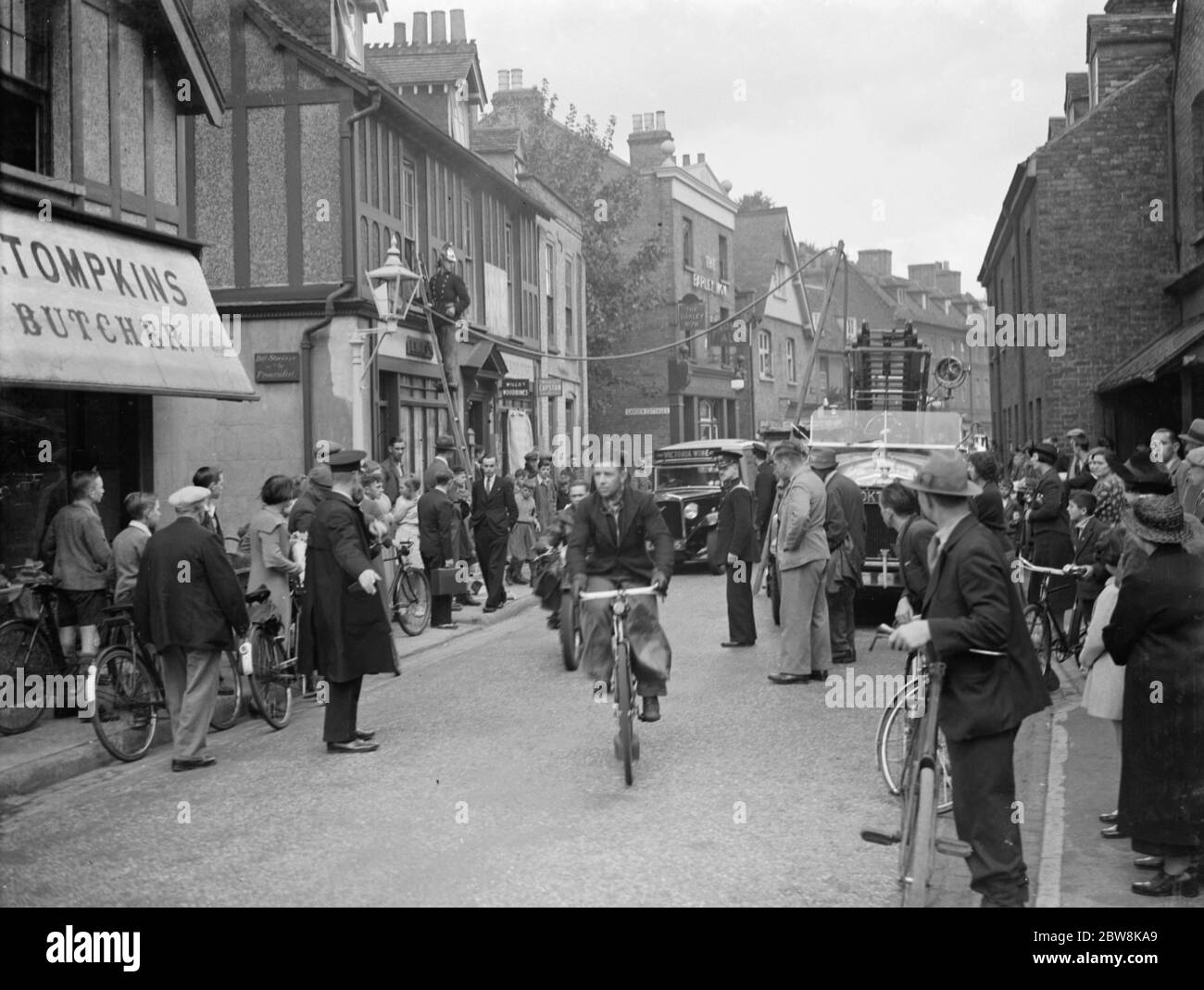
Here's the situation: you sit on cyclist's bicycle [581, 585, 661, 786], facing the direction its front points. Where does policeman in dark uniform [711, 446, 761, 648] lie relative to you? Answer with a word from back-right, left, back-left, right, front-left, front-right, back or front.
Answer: back

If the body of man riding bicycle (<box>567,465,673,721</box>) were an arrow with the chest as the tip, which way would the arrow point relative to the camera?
toward the camera

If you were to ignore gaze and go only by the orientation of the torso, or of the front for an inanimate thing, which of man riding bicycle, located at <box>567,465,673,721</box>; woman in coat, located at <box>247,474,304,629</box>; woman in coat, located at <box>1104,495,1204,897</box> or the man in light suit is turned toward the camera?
the man riding bicycle

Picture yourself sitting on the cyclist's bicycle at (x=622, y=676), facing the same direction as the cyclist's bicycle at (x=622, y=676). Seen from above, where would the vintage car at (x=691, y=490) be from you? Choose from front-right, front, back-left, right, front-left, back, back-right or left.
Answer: back

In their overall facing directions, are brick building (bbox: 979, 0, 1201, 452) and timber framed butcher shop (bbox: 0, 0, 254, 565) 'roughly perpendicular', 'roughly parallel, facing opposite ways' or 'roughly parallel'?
roughly parallel, facing opposite ways

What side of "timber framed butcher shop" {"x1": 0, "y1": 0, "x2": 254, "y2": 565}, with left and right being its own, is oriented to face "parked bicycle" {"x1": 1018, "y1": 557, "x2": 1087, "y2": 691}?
front

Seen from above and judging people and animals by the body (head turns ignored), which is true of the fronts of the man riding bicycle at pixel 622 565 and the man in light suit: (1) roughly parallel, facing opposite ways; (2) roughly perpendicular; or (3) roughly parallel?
roughly perpendicular

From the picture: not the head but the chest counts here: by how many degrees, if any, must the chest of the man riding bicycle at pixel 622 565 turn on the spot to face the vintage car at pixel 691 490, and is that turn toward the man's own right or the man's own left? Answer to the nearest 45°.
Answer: approximately 180°

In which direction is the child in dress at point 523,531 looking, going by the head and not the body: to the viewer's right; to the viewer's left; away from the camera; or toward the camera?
toward the camera

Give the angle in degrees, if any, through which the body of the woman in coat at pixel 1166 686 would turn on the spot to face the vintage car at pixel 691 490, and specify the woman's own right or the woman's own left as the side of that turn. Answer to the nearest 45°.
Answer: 0° — they already face it

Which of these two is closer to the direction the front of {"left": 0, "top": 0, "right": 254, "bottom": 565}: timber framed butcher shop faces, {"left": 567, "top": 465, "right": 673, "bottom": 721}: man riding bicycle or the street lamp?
the man riding bicycle

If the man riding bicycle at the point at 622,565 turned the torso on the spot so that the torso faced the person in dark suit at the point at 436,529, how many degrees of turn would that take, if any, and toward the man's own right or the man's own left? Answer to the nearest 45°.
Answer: approximately 180°

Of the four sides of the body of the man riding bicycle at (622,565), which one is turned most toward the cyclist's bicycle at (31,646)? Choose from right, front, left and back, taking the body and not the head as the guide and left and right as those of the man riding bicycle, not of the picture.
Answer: right

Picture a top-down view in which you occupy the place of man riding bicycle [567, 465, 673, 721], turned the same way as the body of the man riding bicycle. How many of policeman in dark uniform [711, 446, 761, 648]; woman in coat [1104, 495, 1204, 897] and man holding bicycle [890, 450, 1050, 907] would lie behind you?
1

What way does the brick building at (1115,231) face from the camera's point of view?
to the viewer's left

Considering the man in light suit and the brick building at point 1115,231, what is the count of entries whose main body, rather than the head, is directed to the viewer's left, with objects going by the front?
2

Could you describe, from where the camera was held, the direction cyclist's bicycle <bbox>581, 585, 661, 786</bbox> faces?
facing the viewer

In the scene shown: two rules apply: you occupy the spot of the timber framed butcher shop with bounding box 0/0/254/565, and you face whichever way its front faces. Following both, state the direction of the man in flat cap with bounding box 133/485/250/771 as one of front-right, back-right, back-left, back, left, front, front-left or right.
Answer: front-right
